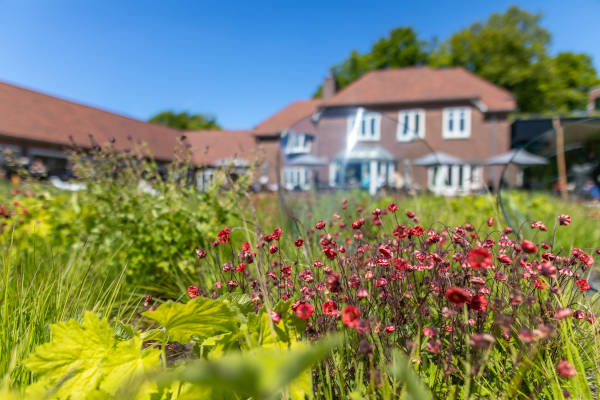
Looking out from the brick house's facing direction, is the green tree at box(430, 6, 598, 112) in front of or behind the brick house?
behind

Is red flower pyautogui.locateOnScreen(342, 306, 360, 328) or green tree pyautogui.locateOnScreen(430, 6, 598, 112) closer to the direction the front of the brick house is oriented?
the red flower

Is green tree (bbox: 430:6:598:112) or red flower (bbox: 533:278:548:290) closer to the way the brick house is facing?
the red flower

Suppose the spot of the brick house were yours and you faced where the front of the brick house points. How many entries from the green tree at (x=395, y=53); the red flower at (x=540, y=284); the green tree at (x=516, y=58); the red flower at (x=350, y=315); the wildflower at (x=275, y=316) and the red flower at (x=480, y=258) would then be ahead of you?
4

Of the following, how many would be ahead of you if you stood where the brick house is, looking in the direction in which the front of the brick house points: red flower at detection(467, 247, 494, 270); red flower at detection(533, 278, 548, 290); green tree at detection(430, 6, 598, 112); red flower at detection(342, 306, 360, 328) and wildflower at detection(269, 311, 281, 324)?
4

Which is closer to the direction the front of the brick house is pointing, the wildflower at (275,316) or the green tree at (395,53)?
the wildflower

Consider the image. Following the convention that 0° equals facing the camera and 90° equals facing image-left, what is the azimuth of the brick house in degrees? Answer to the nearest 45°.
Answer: approximately 0°

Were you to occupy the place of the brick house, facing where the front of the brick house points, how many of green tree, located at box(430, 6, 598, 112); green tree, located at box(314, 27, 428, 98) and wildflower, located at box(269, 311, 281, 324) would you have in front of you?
1

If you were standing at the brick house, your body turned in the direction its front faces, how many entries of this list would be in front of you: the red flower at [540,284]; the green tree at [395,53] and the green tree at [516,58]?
1

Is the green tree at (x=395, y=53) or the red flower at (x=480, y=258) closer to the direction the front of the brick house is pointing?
the red flower

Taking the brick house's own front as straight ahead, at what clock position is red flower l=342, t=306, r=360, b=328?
The red flower is roughly at 12 o'clock from the brick house.

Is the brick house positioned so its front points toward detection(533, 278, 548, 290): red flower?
yes

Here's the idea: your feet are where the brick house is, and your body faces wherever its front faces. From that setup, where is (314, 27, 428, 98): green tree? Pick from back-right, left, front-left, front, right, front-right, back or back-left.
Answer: back

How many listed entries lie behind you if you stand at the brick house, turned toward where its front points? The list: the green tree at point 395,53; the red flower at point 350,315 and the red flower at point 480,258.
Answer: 1
